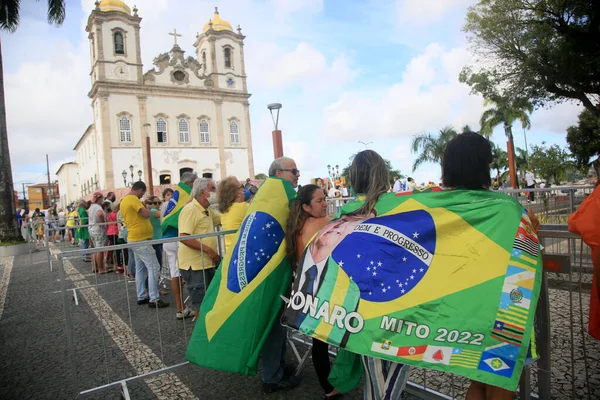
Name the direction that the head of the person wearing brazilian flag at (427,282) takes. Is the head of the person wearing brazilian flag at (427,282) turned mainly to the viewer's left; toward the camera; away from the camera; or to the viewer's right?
away from the camera

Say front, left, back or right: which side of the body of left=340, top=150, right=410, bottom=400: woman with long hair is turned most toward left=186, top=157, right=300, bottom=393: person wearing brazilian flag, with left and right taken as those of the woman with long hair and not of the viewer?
left

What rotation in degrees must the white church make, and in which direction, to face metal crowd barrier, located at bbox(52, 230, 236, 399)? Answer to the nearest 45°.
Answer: approximately 45° to its right

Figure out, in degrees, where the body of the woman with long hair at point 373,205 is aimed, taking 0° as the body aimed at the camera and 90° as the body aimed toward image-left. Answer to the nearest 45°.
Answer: approximately 180°

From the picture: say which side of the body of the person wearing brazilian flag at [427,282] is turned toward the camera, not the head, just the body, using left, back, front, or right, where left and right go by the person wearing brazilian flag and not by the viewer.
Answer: back

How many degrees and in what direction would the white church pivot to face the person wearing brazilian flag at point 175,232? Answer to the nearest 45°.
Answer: approximately 45° to its right

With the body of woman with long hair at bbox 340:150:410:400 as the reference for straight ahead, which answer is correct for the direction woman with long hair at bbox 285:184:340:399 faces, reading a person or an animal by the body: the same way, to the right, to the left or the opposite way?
to the right

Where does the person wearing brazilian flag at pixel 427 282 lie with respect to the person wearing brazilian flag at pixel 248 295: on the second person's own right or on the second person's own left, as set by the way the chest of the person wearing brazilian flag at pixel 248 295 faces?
on the second person's own right

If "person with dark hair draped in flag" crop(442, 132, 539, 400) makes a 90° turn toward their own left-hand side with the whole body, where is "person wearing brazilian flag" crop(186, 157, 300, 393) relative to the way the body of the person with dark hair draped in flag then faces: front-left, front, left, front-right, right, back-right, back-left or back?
front

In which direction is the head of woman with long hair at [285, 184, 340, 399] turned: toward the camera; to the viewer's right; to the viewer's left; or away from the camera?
to the viewer's right

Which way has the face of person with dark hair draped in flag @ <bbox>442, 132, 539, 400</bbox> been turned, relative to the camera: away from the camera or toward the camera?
away from the camera
